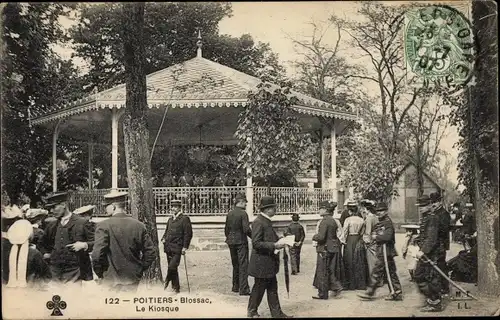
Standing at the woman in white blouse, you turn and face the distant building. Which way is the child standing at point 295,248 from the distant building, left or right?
left

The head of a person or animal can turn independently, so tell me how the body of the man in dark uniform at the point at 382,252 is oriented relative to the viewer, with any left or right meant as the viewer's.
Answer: facing to the left of the viewer

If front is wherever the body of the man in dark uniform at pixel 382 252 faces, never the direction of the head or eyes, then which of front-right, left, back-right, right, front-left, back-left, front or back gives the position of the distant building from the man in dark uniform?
right

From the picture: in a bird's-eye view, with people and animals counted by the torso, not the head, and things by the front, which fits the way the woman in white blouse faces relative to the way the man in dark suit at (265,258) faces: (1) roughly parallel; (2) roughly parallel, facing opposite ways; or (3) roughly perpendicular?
roughly perpendicular
